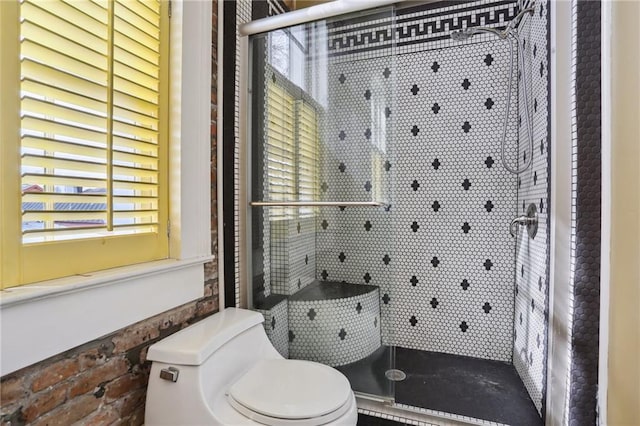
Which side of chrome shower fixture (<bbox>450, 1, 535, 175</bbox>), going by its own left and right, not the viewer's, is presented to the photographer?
left

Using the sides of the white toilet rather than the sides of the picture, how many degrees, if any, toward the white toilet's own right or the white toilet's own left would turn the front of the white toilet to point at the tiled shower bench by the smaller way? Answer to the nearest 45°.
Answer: approximately 90° to the white toilet's own left

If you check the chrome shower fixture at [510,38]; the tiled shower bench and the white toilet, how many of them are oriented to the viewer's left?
1

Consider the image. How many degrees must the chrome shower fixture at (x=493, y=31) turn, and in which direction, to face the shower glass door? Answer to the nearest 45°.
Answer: approximately 45° to its left

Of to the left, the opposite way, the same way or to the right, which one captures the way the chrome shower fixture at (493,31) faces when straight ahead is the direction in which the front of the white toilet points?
the opposite way

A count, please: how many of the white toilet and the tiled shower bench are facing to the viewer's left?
0

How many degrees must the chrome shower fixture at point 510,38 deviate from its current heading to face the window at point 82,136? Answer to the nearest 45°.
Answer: approximately 45° to its left

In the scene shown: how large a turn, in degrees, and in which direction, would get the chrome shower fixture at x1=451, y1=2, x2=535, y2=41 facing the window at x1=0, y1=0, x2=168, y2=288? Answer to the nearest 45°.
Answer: approximately 45° to its left

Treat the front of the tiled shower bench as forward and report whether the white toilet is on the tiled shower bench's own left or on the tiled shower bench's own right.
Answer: on the tiled shower bench's own right

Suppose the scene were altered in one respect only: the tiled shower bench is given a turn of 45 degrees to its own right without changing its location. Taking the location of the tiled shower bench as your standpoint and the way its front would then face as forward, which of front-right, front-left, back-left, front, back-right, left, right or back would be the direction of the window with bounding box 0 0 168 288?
front-right

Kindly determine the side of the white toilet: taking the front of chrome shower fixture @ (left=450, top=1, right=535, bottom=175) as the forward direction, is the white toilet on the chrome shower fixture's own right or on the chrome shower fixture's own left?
on the chrome shower fixture's own left

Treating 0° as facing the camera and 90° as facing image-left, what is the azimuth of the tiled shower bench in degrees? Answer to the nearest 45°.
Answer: approximately 315°
